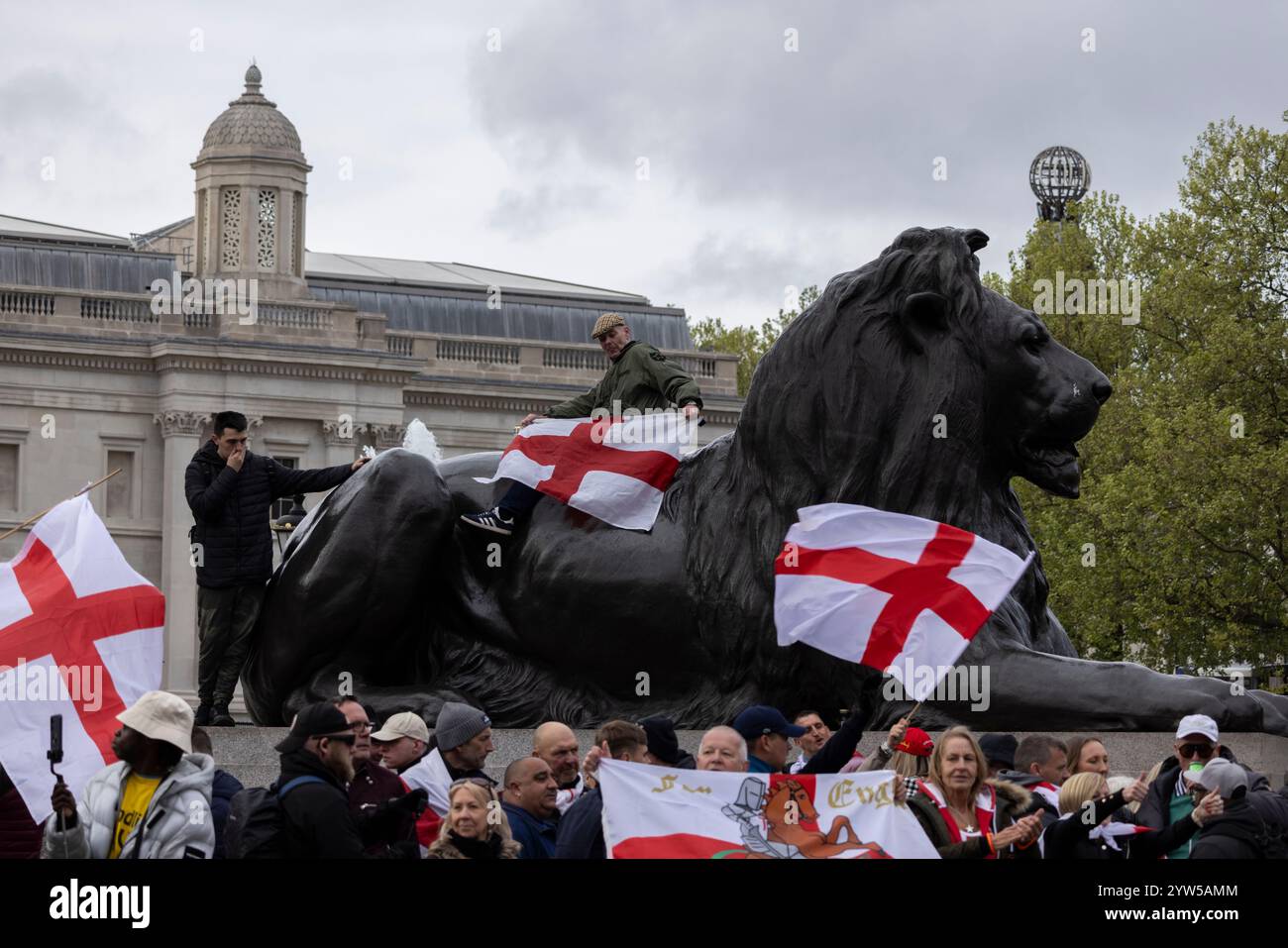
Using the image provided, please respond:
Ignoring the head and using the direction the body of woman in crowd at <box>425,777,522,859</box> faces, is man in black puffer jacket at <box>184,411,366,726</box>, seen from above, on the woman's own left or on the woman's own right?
on the woman's own right

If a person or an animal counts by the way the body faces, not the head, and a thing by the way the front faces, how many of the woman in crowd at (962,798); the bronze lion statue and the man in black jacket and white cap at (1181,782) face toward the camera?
2

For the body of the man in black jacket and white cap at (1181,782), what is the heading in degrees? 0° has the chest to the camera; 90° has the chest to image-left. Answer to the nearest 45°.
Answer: approximately 0°

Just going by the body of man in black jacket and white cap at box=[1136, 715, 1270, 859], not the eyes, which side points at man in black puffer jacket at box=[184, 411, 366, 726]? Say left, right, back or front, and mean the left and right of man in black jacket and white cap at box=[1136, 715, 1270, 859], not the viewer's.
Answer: right

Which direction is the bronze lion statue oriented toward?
to the viewer's right

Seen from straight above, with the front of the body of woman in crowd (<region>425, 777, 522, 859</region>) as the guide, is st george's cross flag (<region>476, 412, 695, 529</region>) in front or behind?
behind

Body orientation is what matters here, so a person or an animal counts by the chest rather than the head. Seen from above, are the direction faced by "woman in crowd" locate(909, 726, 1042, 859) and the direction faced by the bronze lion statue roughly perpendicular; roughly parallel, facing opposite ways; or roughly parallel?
roughly perpendicular
